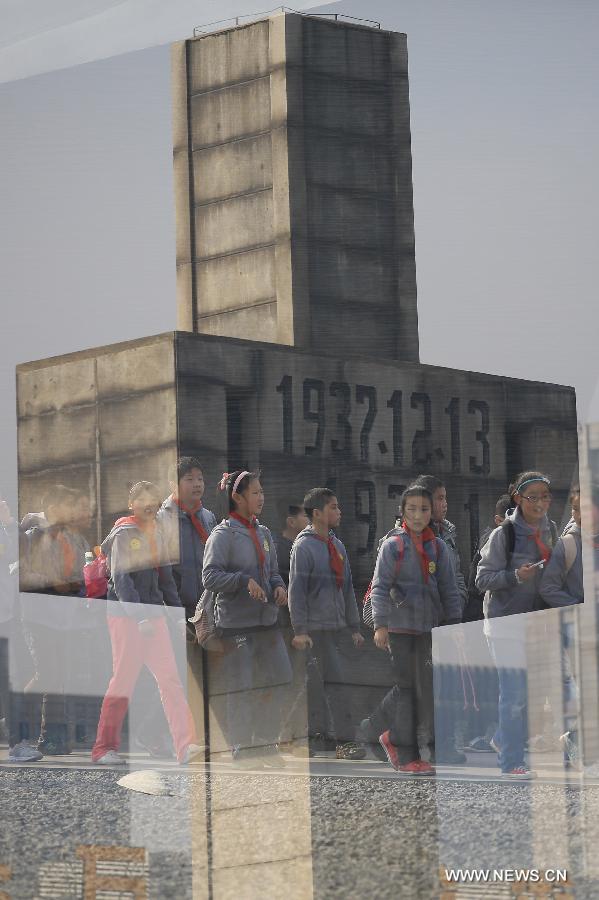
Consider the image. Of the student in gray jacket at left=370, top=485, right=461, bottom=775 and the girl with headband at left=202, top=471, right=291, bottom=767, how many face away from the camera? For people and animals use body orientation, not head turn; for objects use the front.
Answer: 0

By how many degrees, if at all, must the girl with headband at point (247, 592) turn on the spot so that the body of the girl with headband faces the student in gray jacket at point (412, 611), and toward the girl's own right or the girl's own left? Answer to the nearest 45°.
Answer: approximately 45° to the girl's own left

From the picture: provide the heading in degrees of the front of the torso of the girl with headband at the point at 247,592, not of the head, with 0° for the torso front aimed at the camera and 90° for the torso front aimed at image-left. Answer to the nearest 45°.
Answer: approximately 315°

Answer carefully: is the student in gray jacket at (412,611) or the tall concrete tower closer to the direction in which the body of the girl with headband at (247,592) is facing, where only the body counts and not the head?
the student in gray jacket

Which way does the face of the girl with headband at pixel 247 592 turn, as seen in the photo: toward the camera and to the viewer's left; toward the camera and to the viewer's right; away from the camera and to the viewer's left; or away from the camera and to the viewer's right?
toward the camera and to the viewer's right

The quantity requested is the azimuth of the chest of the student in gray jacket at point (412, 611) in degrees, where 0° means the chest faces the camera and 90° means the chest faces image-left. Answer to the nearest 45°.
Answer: approximately 315°

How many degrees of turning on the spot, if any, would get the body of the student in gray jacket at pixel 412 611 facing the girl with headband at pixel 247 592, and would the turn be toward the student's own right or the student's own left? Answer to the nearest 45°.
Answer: approximately 135° to the student's own right
